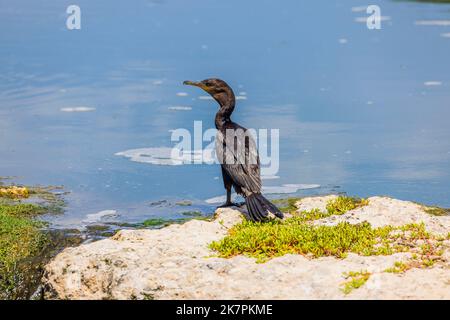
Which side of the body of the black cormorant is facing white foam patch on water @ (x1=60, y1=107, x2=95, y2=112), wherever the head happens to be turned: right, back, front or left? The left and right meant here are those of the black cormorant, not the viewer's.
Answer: front

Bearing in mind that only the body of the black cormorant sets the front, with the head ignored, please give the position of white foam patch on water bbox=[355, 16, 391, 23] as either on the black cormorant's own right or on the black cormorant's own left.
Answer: on the black cormorant's own right

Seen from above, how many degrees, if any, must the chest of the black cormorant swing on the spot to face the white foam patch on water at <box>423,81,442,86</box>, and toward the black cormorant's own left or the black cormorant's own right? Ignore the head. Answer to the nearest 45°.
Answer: approximately 90° to the black cormorant's own right

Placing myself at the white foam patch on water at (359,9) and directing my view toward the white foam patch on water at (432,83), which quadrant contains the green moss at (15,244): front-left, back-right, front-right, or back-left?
front-right

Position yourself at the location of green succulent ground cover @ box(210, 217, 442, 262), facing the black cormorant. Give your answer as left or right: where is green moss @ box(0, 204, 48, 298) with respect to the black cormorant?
left

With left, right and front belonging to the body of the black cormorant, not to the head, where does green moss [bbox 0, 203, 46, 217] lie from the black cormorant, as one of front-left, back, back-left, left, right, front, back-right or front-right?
front-left

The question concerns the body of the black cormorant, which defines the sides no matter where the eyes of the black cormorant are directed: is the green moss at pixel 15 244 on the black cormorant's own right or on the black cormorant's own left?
on the black cormorant's own left

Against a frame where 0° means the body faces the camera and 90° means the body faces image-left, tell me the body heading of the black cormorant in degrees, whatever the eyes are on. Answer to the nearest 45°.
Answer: approximately 135°

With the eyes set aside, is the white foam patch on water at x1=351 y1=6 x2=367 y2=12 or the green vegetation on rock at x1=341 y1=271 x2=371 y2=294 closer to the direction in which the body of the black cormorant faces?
the white foam patch on water

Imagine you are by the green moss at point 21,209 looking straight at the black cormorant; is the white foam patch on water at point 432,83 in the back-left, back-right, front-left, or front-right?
front-left

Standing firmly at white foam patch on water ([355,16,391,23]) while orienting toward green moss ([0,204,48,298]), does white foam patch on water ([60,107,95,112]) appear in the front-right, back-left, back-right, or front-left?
front-right

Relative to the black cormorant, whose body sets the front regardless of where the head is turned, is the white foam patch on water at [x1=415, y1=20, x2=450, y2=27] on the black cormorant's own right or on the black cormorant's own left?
on the black cormorant's own right
